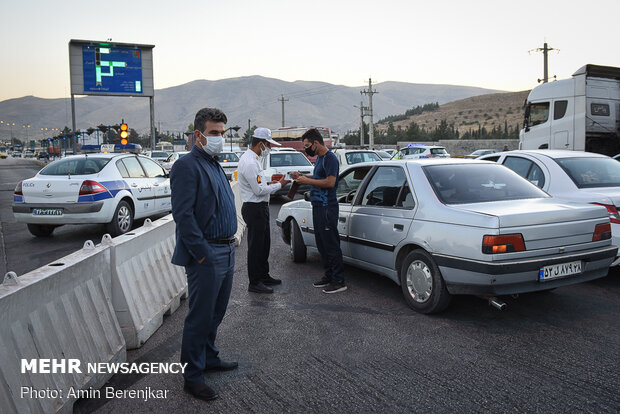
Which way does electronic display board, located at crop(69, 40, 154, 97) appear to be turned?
toward the camera

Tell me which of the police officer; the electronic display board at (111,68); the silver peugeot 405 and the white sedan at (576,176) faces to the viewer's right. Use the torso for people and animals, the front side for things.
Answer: the police officer

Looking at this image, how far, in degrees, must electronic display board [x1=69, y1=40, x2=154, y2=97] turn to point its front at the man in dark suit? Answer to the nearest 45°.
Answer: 0° — it already faces them

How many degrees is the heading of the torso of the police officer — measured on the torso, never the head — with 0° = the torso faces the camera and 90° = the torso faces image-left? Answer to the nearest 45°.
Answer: approximately 270°

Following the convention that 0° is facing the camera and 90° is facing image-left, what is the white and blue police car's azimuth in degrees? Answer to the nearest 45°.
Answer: approximately 225°

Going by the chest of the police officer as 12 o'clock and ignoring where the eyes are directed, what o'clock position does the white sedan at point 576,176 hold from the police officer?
The white sedan is roughly at 12 o'clock from the police officer.

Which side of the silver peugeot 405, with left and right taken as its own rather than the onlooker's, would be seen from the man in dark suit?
left

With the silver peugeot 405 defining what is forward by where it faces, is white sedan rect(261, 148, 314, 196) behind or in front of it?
in front

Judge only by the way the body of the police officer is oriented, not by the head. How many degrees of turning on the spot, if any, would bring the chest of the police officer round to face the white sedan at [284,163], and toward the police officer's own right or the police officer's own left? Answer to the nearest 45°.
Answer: approximately 90° to the police officer's own left

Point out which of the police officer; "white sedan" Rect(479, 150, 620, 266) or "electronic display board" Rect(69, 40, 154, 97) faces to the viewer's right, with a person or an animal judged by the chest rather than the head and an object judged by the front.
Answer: the police officer

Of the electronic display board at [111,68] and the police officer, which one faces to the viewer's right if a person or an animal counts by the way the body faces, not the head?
the police officer

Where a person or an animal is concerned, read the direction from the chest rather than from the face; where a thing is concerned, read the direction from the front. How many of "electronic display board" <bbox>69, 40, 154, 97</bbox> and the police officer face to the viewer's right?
1

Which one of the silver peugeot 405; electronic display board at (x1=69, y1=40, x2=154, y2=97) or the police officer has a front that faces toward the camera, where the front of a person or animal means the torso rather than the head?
the electronic display board

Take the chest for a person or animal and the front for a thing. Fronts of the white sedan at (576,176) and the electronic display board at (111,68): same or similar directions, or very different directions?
very different directions

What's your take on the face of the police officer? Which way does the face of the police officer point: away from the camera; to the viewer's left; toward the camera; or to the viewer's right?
to the viewer's right

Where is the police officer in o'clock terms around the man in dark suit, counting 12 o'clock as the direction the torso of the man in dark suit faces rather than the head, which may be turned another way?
The police officer is roughly at 8 o'clock from the man in dark suit.

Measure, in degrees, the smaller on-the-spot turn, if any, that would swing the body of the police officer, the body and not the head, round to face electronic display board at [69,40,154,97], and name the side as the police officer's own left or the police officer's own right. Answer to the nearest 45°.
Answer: approximately 90° to the police officer's own left

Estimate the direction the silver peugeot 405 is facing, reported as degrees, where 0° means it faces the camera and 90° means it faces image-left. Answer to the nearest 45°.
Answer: approximately 135°

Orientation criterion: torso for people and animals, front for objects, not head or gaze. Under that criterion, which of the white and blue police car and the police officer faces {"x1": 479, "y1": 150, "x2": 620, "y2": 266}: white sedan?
the police officer

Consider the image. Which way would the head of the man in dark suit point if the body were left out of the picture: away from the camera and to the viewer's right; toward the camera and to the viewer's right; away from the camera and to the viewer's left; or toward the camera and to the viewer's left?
toward the camera and to the viewer's right
